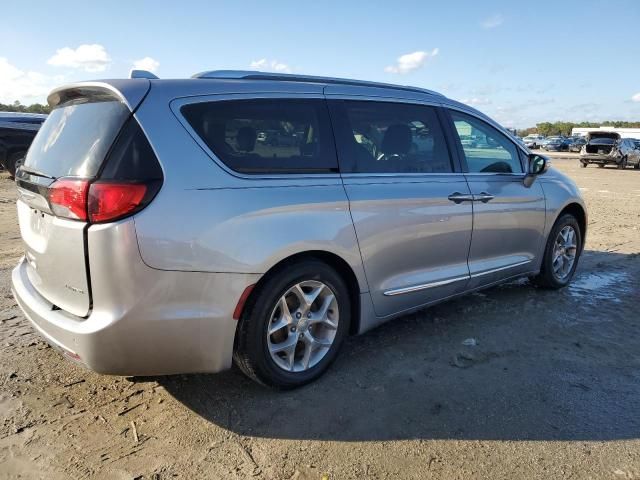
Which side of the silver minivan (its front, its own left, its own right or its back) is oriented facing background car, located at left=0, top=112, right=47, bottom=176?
left

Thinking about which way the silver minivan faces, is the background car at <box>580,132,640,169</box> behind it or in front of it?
in front

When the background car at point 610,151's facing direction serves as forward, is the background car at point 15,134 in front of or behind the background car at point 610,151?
behind

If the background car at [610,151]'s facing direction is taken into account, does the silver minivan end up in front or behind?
behind

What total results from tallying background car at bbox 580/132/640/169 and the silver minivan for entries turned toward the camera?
0

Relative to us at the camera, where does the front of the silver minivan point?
facing away from the viewer and to the right of the viewer

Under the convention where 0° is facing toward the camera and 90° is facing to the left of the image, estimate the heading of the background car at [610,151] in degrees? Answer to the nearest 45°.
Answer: approximately 225°
